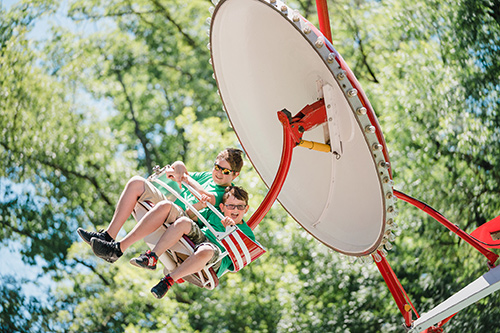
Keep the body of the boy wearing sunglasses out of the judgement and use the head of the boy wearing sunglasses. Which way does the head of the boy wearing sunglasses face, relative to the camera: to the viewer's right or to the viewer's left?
to the viewer's left

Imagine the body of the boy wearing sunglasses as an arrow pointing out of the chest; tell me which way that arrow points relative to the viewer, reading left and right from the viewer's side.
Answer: facing the viewer and to the left of the viewer

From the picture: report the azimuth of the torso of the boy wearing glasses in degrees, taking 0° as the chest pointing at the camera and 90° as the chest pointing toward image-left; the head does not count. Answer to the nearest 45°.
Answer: approximately 45°
